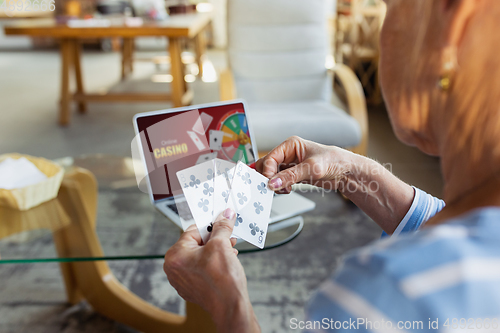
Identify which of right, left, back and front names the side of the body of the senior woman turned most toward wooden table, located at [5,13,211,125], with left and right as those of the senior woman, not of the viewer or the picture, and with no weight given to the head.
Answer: front

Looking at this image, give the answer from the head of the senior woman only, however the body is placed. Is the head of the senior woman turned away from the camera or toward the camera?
away from the camera

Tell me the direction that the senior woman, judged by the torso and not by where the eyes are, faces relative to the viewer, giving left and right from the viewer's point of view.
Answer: facing away from the viewer and to the left of the viewer

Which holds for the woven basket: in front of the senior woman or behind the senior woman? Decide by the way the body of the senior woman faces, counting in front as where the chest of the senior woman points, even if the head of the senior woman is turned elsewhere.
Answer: in front

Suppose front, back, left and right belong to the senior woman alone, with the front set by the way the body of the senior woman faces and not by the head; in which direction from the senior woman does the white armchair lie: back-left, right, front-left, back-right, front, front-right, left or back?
front-right

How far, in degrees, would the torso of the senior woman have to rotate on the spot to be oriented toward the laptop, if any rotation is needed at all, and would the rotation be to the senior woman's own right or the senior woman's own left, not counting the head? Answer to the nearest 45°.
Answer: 0° — they already face it

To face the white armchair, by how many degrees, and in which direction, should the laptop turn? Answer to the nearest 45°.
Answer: approximately 135° to its left

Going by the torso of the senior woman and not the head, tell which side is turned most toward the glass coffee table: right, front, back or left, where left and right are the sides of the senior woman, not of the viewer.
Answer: front

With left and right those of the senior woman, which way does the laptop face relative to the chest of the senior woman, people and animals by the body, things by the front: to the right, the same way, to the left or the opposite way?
the opposite way

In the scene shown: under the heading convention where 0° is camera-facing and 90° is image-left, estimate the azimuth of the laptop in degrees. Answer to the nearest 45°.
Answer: approximately 315°

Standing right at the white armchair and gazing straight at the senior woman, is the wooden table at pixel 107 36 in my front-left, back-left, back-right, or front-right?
back-right

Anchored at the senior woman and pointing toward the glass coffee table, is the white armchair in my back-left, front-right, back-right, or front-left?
front-right
